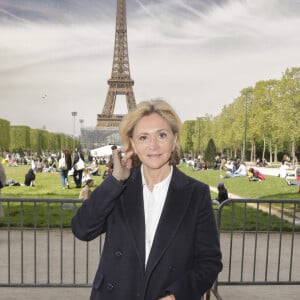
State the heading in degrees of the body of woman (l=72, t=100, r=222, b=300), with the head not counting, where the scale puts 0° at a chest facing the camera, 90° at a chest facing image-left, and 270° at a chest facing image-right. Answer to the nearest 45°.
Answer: approximately 0°
